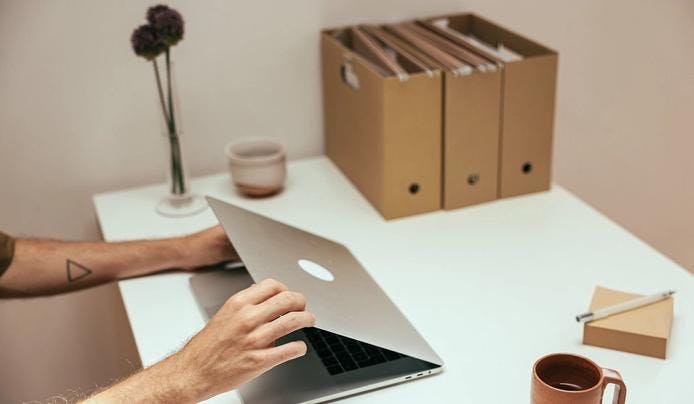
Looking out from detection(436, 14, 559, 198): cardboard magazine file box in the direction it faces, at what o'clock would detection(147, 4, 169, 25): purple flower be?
The purple flower is roughly at 4 o'clock from the cardboard magazine file box.

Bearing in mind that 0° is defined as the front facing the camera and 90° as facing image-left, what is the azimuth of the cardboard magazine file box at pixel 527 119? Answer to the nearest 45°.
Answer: approximately 315°

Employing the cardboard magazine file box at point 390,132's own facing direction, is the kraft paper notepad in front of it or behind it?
in front

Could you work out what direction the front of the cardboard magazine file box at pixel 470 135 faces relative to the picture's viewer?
facing the viewer and to the right of the viewer

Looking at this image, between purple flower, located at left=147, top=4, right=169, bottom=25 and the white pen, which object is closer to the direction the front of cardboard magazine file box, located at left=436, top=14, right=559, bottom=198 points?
the white pen

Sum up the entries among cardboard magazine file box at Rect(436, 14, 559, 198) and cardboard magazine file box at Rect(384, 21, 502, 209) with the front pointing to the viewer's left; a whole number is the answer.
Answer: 0

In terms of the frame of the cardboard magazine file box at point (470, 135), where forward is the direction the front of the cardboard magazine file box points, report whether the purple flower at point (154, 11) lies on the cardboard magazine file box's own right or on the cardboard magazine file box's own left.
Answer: on the cardboard magazine file box's own right
